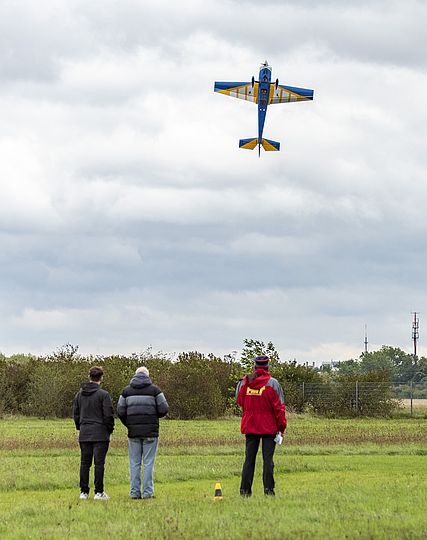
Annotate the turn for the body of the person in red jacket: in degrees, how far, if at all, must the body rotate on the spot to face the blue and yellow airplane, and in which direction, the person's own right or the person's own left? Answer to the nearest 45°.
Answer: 0° — they already face it

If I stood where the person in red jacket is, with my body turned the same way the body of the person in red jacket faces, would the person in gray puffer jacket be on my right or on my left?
on my left

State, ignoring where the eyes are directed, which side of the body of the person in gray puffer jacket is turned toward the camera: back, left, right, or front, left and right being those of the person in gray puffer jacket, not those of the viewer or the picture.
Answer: back

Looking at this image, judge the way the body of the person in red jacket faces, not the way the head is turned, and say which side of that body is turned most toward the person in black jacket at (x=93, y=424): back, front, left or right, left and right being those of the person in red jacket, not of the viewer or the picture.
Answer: left

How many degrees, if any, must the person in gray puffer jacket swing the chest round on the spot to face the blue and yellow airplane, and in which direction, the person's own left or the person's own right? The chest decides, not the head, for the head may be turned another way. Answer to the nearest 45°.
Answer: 0° — they already face it

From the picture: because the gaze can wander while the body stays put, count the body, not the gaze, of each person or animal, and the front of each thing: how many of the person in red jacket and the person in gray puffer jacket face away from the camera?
2

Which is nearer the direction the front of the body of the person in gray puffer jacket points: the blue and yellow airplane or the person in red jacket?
the blue and yellow airplane

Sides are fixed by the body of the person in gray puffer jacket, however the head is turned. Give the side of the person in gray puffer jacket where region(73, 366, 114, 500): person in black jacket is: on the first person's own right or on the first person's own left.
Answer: on the first person's own left

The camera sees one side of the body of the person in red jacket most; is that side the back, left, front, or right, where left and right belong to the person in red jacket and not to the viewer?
back
